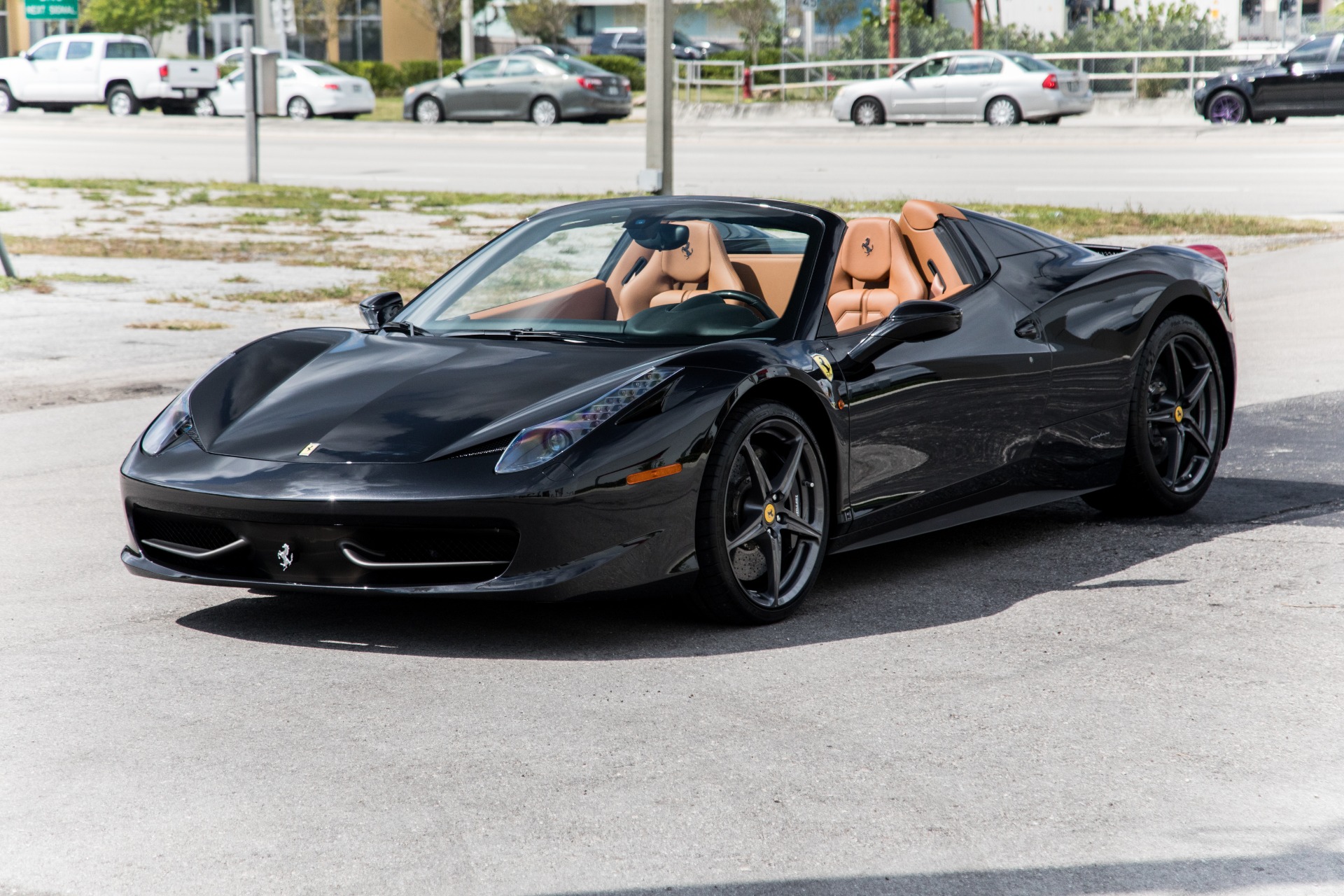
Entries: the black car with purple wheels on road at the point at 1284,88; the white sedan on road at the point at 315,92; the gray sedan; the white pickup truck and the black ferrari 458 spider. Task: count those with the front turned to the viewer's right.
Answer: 0

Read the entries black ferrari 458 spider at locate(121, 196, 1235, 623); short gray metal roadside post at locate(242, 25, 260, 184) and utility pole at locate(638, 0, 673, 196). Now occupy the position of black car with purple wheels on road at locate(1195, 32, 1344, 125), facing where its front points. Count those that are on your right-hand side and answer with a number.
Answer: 0

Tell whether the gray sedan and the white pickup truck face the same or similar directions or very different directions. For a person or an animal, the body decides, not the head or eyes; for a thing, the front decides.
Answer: same or similar directions

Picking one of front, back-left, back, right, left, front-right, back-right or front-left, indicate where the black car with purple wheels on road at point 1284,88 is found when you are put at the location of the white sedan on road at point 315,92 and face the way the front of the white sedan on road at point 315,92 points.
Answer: back

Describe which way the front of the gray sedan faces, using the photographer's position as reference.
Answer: facing away from the viewer and to the left of the viewer

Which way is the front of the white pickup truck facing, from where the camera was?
facing away from the viewer and to the left of the viewer

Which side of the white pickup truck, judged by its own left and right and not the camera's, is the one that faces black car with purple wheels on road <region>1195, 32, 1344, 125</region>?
back

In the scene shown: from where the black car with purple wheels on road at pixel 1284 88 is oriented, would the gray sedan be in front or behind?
in front

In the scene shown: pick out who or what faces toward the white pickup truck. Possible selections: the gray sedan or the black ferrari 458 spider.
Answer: the gray sedan

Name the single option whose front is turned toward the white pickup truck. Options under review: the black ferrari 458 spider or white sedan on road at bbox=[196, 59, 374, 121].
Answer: the white sedan on road

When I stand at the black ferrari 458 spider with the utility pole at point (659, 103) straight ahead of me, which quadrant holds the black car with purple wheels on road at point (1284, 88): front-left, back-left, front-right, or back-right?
front-right

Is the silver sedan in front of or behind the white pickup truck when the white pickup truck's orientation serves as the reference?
behind

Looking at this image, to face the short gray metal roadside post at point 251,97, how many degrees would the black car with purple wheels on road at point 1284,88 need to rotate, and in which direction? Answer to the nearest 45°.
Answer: approximately 45° to its left

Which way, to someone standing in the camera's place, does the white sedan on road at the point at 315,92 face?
facing away from the viewer and to the left of the viewer

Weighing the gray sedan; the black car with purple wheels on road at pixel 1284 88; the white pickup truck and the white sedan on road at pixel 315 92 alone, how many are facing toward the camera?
0

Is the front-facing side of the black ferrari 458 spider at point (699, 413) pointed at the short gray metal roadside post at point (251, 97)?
no

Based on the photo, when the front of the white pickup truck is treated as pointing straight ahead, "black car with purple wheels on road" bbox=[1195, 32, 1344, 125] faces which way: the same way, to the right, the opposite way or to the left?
the same way

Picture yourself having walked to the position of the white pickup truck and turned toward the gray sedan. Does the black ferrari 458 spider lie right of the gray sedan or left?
right

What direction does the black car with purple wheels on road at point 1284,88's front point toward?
to the viewer's left

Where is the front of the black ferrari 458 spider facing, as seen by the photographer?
facing the viewer and to the left of the viewer
